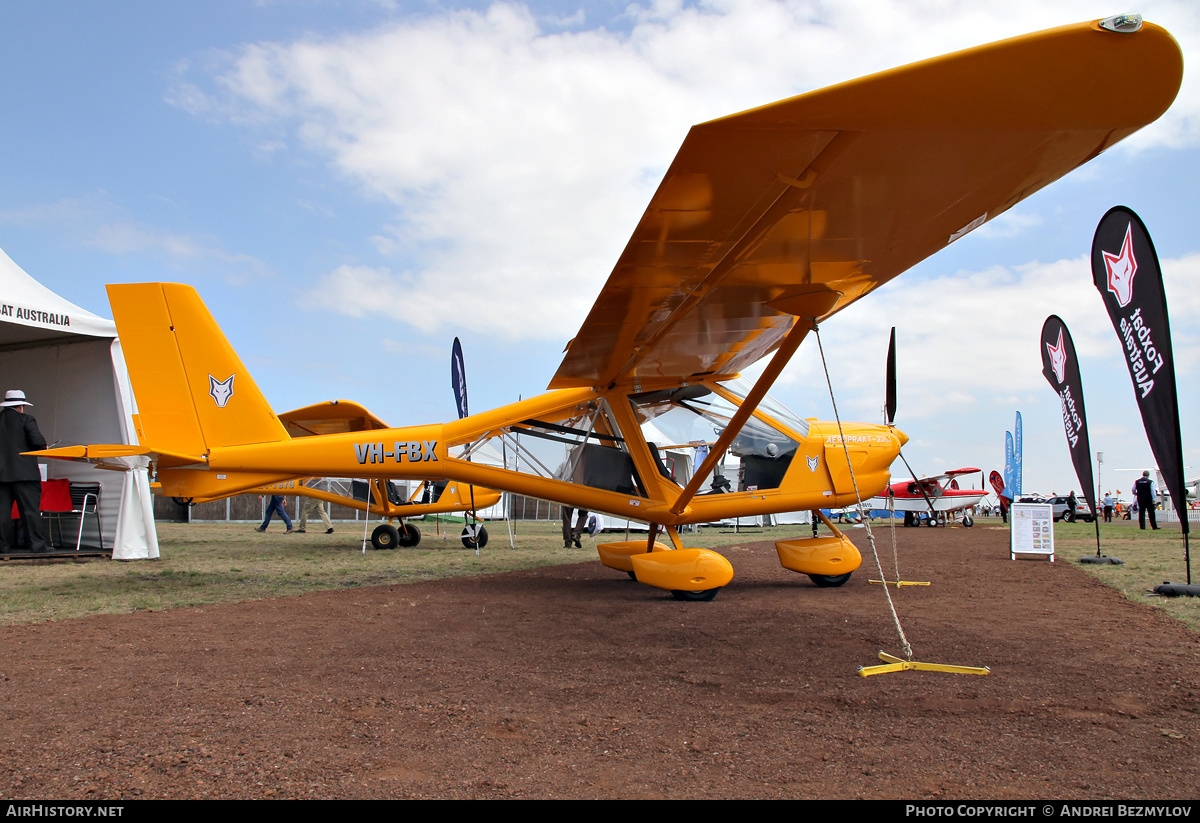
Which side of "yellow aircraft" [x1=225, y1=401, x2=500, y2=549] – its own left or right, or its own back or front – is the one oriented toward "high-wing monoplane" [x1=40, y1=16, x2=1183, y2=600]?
right

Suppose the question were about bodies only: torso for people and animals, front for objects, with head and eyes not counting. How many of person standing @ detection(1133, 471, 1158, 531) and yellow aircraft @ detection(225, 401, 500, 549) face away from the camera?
1

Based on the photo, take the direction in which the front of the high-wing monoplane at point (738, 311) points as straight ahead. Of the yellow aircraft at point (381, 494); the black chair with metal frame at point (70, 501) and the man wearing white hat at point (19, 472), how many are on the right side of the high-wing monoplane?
0

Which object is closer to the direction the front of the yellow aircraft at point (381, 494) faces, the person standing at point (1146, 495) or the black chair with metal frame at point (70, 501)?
the person standing

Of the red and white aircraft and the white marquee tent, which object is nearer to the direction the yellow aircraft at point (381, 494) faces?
the red and white aircraft

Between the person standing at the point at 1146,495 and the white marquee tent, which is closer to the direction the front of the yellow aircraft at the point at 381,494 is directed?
the person standing

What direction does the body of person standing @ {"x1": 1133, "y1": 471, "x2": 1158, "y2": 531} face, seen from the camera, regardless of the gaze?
away from the camera

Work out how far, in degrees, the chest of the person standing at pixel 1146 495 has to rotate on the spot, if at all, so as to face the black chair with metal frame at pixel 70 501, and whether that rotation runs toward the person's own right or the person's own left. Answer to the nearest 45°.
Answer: approximately 135° to the person's own left

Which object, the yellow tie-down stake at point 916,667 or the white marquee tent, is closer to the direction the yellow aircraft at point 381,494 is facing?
the yellow tie-down stake

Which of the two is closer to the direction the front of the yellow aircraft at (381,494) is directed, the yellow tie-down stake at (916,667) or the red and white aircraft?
the red and white aircraft

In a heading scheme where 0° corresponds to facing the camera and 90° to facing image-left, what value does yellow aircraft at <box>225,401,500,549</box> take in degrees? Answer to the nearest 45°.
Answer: approximately 270°

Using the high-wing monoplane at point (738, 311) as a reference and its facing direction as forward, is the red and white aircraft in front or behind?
in front
